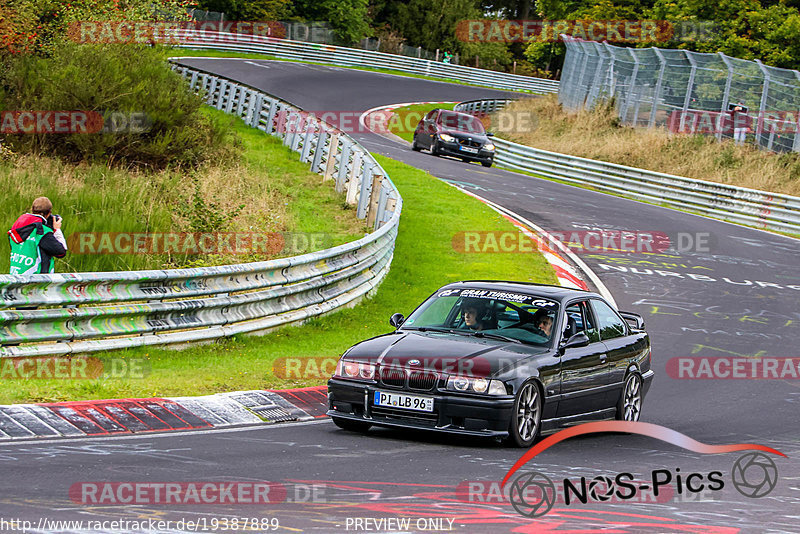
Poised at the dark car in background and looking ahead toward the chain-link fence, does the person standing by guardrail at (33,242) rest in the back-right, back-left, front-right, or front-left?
back-right

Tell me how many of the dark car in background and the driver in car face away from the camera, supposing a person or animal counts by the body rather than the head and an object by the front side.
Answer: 0

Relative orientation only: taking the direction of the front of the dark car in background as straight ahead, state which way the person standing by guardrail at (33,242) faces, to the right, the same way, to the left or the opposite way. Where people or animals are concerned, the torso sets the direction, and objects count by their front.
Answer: to the left

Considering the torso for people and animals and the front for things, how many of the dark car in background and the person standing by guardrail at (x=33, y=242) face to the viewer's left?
0

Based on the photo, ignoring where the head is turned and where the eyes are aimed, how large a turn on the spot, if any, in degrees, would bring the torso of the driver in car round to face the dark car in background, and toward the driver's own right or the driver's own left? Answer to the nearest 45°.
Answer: approximately 135° to the driver's own right

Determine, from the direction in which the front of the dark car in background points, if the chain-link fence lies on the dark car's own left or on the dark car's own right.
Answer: on the dark car's own left

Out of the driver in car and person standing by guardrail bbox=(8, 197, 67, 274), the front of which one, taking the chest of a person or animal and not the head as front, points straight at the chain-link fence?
the person standing by guardrail

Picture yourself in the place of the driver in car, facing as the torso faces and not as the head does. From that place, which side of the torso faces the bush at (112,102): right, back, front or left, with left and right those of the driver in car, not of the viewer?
right

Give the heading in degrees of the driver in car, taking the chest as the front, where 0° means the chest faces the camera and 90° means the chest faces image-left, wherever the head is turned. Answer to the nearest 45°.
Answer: approximately 45°

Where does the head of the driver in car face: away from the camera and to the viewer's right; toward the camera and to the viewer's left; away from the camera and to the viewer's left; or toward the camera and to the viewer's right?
toward the camera and to the viewer's left

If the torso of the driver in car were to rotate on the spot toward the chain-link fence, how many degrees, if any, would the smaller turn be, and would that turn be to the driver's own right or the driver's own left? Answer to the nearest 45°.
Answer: approximately 135° to the driver's own right

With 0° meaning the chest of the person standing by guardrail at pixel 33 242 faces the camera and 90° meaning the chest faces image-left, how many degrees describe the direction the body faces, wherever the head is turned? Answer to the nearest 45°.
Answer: approximately 225°
